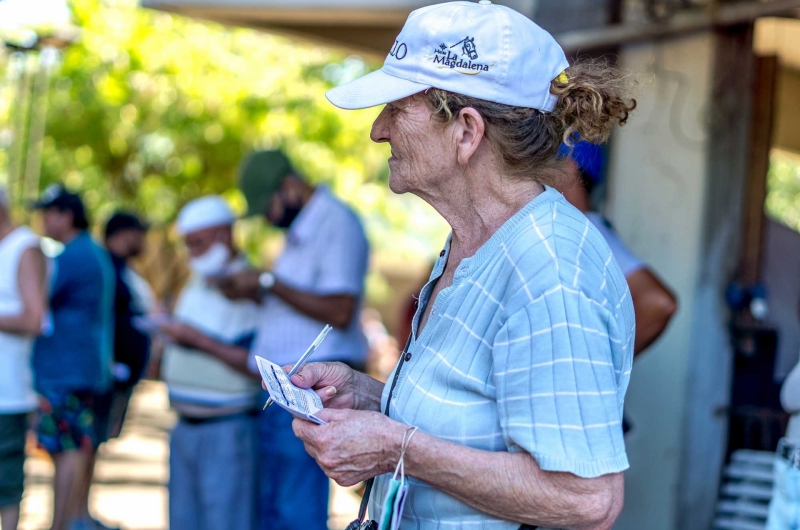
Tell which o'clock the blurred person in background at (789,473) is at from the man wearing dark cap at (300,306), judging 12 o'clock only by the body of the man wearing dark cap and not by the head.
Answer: The blurred person in background is roughly at 8 o'clock from the man wearing dark cap.

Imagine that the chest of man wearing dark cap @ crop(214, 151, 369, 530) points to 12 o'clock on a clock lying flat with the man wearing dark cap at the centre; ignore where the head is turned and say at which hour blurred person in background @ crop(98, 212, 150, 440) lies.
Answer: The blurred person in background is roughly at 2 o'clock from the man wearing dark cap.

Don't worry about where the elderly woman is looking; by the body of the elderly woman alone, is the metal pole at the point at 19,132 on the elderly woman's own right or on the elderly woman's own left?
on the elderly woman's own right

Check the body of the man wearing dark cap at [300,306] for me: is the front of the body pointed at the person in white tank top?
yes

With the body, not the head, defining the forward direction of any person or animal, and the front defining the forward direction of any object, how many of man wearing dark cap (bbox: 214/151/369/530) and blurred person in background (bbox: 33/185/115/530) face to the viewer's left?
2

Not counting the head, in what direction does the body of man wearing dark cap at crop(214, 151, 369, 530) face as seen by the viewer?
to the viewer's left

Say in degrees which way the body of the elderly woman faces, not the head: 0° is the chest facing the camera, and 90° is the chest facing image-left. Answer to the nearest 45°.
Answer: approximately 90°

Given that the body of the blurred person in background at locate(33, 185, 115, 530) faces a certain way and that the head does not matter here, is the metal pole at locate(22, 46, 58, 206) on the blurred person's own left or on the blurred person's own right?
on the blurred person's own right

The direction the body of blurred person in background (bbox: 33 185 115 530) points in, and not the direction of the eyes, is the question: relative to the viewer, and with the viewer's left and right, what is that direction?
facing to the left of the viewer
